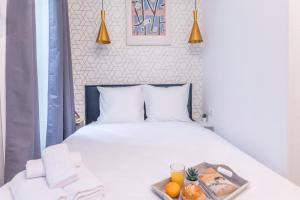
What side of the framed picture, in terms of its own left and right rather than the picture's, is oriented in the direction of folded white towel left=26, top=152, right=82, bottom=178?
front

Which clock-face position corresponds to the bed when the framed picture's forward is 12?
The bed is roughly at 12 o'clock from the framed picture.

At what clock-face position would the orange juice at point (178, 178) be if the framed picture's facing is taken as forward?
The orange juice is roughly at 12 o'clock from the framed picture.

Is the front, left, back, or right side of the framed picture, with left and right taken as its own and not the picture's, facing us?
front

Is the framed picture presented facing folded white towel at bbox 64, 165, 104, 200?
yes

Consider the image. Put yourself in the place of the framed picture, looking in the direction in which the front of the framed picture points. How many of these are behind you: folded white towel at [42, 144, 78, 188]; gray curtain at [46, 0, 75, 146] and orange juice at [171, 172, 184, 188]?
0

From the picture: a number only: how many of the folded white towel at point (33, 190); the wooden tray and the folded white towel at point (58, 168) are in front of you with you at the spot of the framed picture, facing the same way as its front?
3

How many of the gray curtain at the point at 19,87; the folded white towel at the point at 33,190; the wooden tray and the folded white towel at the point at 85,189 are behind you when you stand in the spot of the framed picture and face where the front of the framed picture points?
0

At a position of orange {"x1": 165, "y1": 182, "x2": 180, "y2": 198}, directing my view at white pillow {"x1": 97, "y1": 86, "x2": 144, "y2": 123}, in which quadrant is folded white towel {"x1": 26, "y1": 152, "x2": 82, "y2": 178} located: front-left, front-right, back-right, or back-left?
front-left

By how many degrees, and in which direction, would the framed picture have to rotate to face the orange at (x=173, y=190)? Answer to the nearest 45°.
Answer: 0° — it already faces it

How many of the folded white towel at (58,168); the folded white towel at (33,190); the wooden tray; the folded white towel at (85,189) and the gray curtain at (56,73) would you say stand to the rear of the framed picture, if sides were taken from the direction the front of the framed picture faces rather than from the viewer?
0
